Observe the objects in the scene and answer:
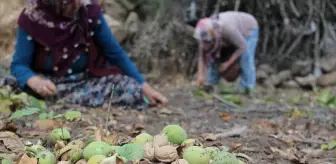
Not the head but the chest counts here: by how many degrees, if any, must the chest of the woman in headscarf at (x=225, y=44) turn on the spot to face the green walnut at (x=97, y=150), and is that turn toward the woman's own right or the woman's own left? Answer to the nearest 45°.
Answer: approximately 45° to the woman's own left

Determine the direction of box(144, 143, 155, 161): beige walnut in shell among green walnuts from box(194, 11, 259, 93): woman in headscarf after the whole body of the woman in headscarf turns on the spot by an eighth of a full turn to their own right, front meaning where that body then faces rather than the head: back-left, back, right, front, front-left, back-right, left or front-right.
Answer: left

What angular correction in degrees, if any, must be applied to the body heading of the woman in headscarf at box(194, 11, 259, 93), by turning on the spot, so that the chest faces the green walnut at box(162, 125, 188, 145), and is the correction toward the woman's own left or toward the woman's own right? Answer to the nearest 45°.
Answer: approximately 45° to the woman's own left

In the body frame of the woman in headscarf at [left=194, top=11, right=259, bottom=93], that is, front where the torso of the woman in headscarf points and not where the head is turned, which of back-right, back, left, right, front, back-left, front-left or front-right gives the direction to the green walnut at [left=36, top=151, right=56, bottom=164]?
front-left

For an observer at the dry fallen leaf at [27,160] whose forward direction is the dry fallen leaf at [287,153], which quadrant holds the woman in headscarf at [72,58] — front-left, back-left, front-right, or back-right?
front-left

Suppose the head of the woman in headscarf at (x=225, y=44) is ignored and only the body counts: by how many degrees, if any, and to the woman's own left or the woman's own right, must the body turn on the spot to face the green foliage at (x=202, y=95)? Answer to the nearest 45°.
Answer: approximately 45° to the woman's own left

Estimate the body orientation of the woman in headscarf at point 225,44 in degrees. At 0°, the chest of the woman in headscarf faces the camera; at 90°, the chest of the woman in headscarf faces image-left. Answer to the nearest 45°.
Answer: approximately 45°

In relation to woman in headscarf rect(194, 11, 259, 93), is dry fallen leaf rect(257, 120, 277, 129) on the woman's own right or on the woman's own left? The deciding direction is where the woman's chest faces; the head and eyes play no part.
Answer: on the woman's own left

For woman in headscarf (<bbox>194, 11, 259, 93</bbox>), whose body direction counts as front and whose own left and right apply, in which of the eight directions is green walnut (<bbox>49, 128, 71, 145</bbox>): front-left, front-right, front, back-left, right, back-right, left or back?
front-left

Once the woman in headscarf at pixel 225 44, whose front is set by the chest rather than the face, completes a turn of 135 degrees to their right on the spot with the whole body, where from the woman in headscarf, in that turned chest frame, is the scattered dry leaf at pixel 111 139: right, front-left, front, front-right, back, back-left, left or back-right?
back

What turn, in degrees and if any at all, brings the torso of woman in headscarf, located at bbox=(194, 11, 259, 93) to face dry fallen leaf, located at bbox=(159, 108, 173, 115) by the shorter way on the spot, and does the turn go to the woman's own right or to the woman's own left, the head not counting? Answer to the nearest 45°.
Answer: approximately 45° to the woman's own left

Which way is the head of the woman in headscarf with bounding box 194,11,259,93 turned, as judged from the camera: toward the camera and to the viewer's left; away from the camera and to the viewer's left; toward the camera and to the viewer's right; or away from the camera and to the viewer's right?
toward the camera and to the viewer's left

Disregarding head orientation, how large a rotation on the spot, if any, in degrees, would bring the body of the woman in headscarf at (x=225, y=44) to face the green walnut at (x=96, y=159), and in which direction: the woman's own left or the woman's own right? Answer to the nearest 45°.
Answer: approximately 45° to the woman's own left

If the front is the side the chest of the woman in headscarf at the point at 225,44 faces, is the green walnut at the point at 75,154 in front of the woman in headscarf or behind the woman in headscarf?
in front

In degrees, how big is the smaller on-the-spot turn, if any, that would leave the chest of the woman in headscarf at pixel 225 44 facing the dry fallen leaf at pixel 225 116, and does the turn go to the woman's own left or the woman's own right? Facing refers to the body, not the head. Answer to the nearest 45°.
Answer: approximately 45° to the woman's own left
